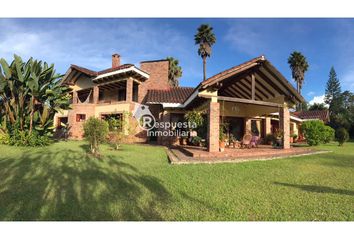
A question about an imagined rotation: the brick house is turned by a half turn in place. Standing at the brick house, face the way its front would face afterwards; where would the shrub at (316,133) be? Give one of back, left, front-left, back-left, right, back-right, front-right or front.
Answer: right

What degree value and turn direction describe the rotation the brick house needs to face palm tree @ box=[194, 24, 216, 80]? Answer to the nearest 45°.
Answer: approximately 180°

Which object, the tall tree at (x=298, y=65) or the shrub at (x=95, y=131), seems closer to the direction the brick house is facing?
the shrub

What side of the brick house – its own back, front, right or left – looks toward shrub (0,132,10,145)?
right

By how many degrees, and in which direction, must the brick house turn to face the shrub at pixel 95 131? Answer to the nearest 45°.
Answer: approximately 45° to its right

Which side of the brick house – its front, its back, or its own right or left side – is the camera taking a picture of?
front

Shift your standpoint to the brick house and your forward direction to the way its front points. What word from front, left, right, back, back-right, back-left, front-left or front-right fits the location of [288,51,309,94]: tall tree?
back-left
